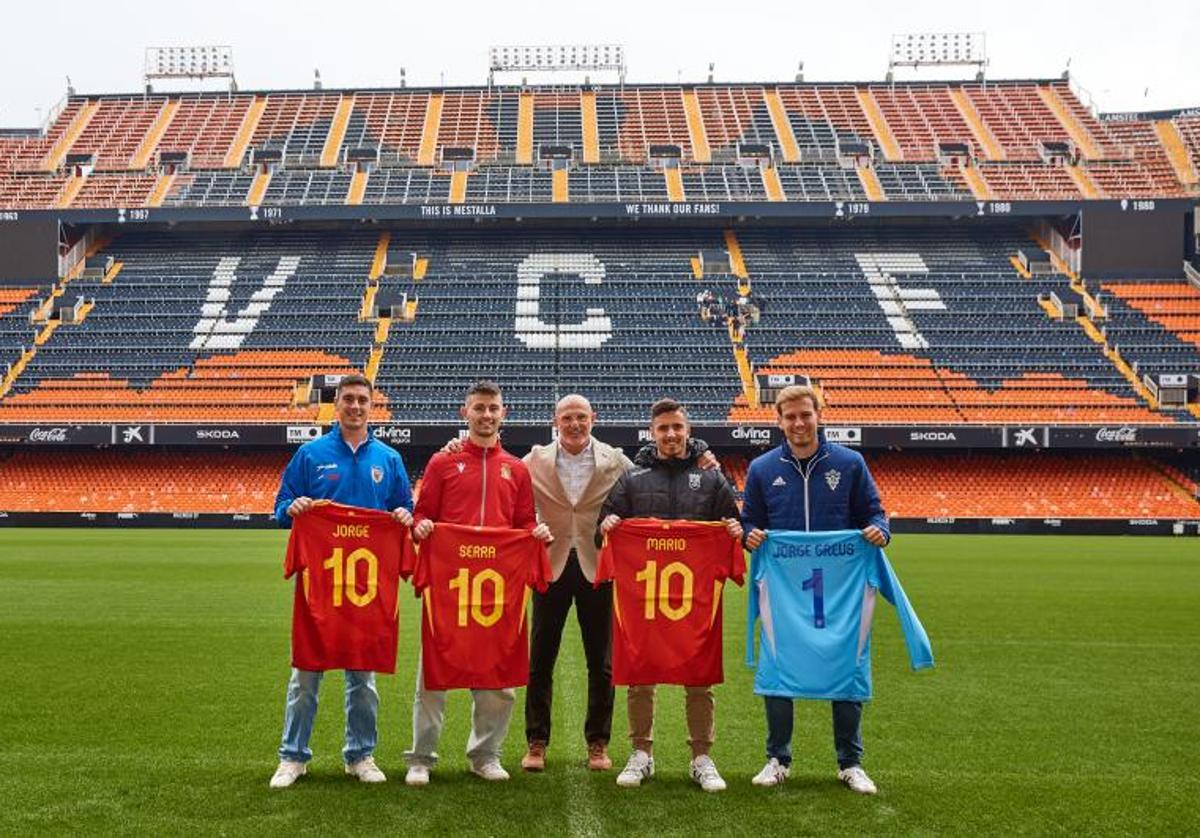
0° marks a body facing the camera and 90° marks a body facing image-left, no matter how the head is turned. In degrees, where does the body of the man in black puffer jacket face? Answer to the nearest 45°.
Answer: approximately 0°

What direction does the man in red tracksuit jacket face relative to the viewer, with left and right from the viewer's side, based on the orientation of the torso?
facing the viewer

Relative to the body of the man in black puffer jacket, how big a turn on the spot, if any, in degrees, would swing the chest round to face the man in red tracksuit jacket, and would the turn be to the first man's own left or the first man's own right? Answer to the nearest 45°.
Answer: approximately 90° to the first man's own right

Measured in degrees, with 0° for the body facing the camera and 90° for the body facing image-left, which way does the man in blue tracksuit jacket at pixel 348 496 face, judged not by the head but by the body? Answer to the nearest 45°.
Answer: approximately 0°

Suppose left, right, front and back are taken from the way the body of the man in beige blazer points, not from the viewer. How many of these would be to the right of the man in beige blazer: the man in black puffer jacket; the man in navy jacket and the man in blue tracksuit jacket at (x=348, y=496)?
1

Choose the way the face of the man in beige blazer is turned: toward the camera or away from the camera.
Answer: toward the camera

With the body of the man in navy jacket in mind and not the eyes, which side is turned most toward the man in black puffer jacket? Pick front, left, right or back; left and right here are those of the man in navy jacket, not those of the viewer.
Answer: right

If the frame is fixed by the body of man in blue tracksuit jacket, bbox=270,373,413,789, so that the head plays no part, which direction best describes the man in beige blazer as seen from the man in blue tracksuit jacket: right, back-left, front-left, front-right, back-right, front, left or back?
left

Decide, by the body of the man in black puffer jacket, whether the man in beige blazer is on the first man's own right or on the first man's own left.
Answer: on the first man's own right

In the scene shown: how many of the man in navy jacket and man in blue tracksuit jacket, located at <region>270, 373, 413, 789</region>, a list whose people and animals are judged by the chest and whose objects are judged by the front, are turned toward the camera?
2

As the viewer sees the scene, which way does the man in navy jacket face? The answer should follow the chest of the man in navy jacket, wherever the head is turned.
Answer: toward the camera

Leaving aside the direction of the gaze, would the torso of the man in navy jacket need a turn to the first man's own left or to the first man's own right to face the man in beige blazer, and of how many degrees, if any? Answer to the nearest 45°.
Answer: approximately 90° to the first man's own right
